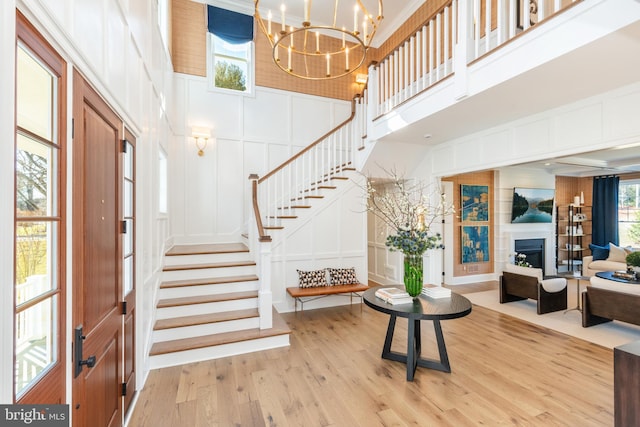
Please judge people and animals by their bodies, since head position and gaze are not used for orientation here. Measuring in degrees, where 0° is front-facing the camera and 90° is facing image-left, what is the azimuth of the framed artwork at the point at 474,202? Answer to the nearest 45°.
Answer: approximately 0°

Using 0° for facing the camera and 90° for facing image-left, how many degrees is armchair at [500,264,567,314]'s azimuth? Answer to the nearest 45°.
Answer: approximately 225°

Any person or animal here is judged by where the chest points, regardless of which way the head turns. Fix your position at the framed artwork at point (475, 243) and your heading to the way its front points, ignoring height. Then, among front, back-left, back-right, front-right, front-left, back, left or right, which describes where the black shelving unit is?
back-left

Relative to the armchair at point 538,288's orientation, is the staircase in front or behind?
behind

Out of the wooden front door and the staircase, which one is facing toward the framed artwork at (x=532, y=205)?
the wooden front door

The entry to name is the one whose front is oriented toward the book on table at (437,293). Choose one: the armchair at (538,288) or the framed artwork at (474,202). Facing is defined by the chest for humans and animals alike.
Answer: the framed artwork
